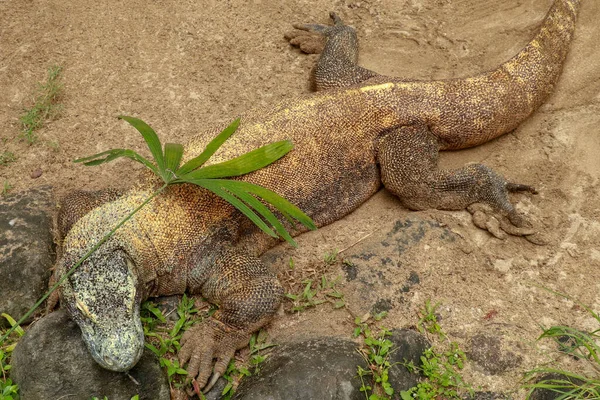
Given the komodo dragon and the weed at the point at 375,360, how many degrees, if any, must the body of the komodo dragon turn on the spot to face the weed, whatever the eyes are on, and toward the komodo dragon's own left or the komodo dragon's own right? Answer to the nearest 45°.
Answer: approximately 90° to the komodo dragon's own left

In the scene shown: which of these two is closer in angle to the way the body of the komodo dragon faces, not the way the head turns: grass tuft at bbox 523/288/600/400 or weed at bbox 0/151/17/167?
the weed

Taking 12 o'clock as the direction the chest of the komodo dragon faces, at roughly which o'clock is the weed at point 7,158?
The weed is roughly at 2 o'clock from the komodo dragon.

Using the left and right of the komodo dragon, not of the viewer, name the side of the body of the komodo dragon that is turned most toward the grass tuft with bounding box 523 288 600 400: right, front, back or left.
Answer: left

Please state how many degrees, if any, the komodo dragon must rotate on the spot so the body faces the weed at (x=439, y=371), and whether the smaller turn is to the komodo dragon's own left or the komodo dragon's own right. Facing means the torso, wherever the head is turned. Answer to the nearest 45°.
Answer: approximately 90° to the komodo dragon's own left

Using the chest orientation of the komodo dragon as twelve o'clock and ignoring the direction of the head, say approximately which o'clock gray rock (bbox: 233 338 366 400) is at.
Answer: The gray rock is roughly at 10 o'clock from the komodo dragon.

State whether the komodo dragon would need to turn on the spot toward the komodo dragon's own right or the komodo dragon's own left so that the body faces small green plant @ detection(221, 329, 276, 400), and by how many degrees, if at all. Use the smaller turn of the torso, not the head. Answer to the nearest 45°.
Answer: approximately 45° to the komodo dragon's own left

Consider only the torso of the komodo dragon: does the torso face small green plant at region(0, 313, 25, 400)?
yes

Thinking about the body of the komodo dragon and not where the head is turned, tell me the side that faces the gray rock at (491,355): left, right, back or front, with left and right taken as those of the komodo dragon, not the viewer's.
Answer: left

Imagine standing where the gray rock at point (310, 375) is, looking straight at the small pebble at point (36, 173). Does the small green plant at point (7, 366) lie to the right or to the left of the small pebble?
left

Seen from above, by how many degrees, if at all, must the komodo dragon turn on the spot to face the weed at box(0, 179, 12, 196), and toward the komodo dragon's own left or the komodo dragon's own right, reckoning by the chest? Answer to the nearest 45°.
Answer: approximately 45° to the komodo dragon's own right

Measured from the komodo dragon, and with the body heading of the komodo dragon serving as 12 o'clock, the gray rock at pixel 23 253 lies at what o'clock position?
The gray rock is roughly at 1 o'clock from the komodo dragon.

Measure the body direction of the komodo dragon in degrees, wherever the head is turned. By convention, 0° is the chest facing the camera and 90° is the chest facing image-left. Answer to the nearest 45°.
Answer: approximately 45°
